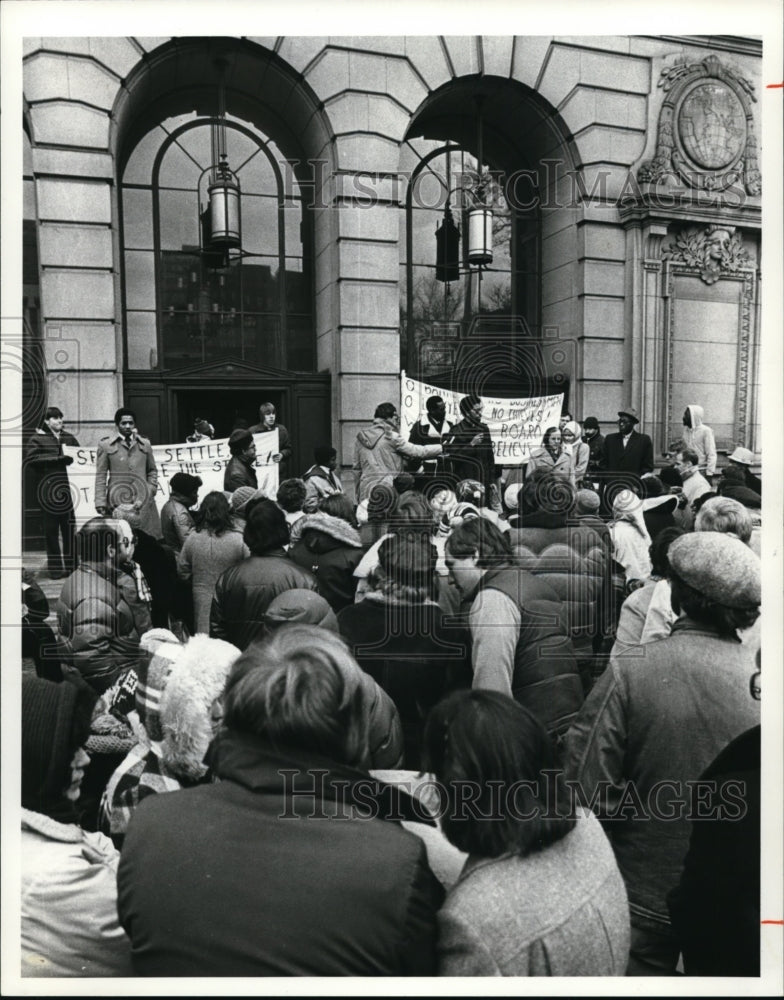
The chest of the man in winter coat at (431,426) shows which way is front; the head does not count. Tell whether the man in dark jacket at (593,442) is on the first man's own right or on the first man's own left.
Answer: on the first man's own left

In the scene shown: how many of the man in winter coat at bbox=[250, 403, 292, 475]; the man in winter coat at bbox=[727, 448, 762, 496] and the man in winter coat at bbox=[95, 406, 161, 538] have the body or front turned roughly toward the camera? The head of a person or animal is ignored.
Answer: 2

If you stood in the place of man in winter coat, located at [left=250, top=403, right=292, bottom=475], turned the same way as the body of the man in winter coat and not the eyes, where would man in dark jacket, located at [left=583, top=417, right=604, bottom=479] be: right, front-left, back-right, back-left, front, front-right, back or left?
front-left

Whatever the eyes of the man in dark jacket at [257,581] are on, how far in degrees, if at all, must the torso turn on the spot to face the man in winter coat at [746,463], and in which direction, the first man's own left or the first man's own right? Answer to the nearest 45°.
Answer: approximately 90° to the first man's own right

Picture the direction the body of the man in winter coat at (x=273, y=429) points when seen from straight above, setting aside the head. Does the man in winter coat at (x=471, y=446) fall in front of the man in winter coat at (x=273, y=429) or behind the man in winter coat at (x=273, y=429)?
in front

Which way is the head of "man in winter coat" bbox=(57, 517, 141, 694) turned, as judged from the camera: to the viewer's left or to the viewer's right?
to the viewer's right

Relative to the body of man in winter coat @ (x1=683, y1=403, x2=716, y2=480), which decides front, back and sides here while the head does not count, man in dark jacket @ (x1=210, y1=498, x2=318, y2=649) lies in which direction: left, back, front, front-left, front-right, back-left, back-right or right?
front

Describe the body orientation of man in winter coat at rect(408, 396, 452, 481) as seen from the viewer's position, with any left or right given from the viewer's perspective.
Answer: facing the viewer and to the right of the viewer

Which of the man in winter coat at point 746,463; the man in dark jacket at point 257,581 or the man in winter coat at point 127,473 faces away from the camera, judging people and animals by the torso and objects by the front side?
the man in dark jacket

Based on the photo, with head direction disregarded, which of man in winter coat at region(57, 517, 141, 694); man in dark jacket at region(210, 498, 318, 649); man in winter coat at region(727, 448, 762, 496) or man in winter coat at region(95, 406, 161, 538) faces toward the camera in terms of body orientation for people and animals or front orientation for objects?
man in winter coat at region(95, 406, 161, 538)

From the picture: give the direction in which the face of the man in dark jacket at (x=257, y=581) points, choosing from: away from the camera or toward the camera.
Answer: away from the camera

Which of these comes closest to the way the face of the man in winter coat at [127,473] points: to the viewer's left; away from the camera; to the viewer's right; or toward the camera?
toward the camera

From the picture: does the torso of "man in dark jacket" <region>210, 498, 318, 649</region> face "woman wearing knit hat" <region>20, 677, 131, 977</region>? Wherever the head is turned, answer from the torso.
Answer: no

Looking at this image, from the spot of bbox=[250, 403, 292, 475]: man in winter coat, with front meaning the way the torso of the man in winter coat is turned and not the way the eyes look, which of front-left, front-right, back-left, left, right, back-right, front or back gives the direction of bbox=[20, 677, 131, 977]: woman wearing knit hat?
front

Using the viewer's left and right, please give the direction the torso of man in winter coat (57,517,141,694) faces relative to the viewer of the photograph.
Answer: facing away from the viewer and to the right of the viewer

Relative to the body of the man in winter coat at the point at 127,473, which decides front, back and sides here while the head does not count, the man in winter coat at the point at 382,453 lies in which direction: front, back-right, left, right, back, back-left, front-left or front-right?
left
